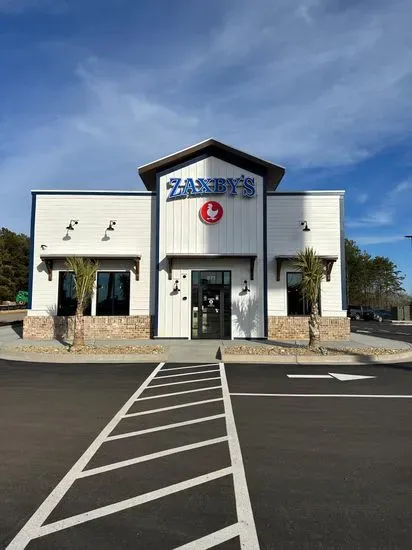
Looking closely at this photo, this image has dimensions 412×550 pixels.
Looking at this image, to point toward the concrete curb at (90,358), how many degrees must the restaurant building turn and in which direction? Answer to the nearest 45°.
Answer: approximately 45° to its right

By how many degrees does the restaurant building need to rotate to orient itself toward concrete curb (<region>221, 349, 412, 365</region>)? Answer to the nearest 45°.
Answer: approximately 45° to its left

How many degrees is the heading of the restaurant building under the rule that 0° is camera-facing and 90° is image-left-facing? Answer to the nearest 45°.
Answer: approximately 0°

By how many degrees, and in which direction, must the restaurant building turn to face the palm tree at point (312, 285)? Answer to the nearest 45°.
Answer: approximately 45° to its left
